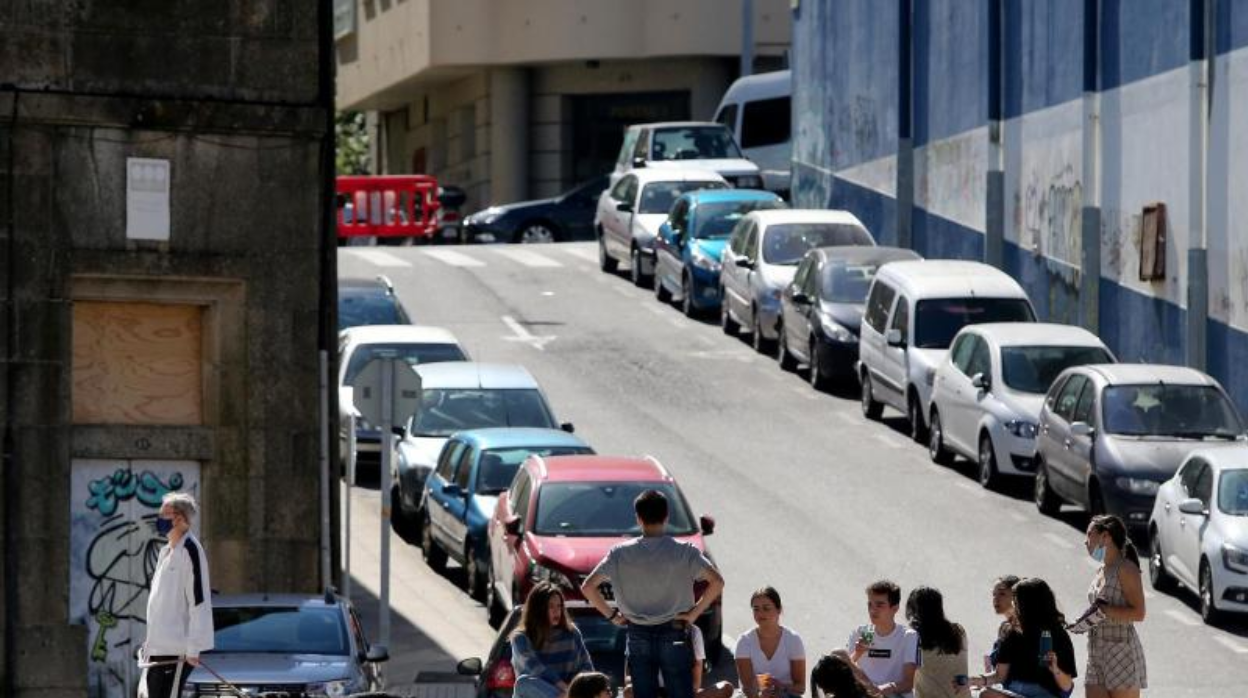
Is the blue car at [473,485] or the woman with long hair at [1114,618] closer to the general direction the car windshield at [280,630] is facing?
the woman with long hair

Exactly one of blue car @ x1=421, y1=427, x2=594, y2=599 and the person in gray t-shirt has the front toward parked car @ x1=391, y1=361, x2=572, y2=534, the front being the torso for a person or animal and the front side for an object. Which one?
the person in gray t-shirt

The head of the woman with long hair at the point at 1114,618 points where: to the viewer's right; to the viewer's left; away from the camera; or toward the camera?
to the viewer's left

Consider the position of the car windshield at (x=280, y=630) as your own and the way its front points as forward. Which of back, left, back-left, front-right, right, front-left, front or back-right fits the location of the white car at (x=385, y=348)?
back

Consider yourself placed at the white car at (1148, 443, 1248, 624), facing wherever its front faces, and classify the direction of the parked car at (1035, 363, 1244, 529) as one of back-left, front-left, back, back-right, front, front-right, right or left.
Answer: back-left

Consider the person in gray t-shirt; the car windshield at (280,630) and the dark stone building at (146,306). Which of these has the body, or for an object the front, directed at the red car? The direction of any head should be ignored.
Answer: the person in gray t-shirt

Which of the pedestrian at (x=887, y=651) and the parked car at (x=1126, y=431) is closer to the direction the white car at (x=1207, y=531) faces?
the pedestrian

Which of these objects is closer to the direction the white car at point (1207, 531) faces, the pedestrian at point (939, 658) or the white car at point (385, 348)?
the pedestrian

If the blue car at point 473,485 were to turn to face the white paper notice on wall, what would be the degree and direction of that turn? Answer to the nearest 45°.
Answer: approximately 90° to its right

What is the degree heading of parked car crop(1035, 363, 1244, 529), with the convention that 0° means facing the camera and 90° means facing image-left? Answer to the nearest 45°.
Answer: approximately 315°

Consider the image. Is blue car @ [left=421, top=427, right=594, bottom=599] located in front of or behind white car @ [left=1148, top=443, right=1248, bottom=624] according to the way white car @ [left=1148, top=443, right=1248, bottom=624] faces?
behind
